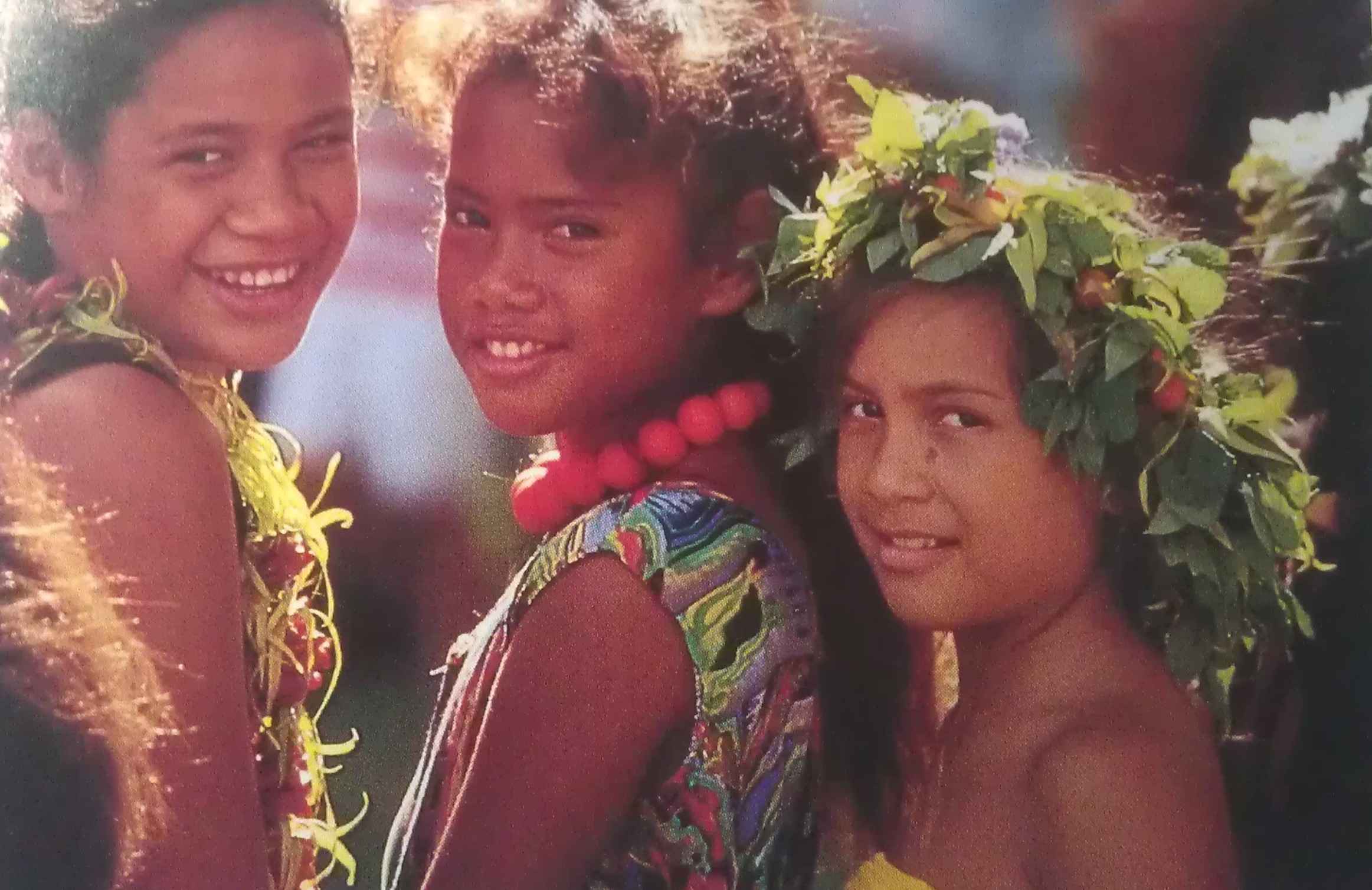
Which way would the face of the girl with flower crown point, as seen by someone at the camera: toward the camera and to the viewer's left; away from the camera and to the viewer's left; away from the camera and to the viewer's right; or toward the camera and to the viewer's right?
toward the camera and to the viewer's left

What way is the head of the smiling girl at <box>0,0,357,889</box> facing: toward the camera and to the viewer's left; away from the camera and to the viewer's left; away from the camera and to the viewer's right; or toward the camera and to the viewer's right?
toward the camera and to the viewer's right

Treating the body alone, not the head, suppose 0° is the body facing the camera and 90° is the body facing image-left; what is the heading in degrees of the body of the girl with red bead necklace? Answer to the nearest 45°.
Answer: approximately 90°
